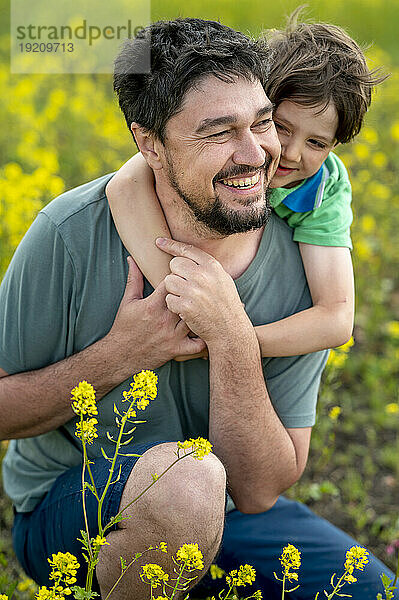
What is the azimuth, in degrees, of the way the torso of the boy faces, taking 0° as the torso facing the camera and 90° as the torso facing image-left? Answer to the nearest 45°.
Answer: approximately 45°

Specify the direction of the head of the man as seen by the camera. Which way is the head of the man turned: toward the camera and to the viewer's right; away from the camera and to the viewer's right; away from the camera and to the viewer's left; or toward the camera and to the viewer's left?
toward the camera and to the viewer's right

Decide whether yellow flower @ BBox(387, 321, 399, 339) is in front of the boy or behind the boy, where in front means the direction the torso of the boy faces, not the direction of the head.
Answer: behind

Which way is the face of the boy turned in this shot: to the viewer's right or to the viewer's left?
to the viewer's left

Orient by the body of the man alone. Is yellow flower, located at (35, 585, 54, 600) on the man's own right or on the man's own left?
on the man's own right

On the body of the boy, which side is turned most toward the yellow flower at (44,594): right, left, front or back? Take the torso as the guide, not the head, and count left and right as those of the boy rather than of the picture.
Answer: front

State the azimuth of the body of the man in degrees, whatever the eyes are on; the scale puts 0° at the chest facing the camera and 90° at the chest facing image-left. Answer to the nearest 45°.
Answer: approximately 315°

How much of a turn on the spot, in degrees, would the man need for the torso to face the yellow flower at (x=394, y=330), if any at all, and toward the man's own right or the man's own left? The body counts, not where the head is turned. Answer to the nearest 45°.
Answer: approximately 90° to the man's own left
